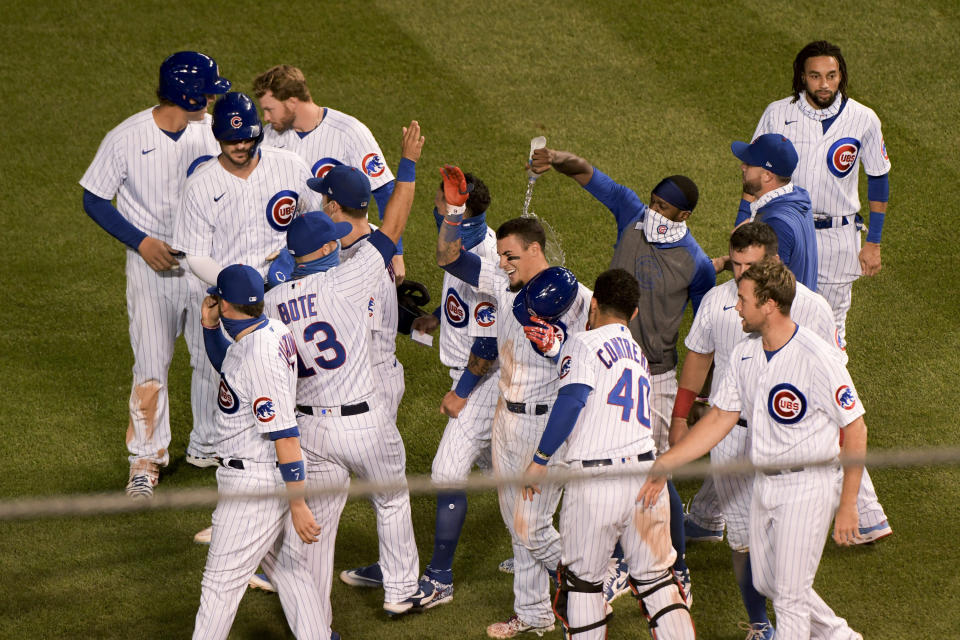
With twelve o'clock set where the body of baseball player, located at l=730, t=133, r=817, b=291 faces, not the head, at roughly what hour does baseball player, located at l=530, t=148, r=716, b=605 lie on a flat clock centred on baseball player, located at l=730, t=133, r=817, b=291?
baseball player, located at l=530, t=148, r=716, b=605 is roughly at 11 o'clock from baseball player, located at l=730, t=133, r=817, b=291.

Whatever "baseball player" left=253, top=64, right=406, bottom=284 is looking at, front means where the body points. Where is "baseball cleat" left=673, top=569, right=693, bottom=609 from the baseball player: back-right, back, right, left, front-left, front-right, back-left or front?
left

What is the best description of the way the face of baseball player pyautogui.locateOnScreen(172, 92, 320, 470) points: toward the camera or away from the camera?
toward the camera

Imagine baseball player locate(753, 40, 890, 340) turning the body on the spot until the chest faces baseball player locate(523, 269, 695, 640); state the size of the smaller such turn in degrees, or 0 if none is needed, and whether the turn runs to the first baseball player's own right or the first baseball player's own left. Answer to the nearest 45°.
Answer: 0° — they already face them

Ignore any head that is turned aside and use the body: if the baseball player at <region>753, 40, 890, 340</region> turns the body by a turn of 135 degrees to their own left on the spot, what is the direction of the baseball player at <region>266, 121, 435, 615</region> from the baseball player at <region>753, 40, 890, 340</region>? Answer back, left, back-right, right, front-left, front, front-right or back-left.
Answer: back

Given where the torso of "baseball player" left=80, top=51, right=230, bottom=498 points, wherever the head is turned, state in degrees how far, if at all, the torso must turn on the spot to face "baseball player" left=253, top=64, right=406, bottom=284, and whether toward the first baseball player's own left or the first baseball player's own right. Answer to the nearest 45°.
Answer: approximately 45° to the first baseball player's own left

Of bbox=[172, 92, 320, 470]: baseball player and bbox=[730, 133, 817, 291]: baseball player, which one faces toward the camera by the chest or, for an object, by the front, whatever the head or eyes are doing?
bbox=[172, 92, 320, 470]: baseball player

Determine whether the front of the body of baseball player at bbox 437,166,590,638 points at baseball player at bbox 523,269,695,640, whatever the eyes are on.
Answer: no

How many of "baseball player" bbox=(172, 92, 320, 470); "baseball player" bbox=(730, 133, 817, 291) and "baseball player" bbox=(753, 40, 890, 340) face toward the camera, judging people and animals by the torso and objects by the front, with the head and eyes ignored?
2

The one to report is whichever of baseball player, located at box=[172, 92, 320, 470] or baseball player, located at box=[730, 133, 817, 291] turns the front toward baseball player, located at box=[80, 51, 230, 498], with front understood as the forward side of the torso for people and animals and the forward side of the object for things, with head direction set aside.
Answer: baseball player, located at box=[730, 133, 817, 291]

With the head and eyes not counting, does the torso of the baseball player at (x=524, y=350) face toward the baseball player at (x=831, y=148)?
no

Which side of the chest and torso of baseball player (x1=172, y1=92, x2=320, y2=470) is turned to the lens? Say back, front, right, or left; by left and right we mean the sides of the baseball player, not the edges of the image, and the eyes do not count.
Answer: front

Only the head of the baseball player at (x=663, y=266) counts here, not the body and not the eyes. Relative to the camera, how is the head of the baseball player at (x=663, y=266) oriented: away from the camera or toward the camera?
toward the camera

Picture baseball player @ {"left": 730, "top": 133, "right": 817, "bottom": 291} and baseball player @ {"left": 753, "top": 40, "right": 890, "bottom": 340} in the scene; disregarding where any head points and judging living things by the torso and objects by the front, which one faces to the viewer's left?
baseball player @ {"left": 730, "top": 133, "right": 817, "bottom": 291}

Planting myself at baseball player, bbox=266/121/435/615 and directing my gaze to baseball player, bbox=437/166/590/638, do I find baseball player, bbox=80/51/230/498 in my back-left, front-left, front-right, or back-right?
back-left

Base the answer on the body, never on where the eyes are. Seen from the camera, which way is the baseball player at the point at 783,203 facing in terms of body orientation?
to the viewer's left

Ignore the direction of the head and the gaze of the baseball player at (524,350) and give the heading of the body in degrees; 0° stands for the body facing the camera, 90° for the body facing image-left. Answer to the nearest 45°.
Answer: approximately 45°

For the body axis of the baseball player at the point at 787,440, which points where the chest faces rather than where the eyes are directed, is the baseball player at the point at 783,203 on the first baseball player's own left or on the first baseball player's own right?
on the first baseball player's own right

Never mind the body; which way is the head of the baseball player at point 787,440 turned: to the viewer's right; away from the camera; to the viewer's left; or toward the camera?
to the viewer's left

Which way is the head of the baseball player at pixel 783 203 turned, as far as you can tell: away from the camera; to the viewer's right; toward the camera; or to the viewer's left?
to the viewer's left
